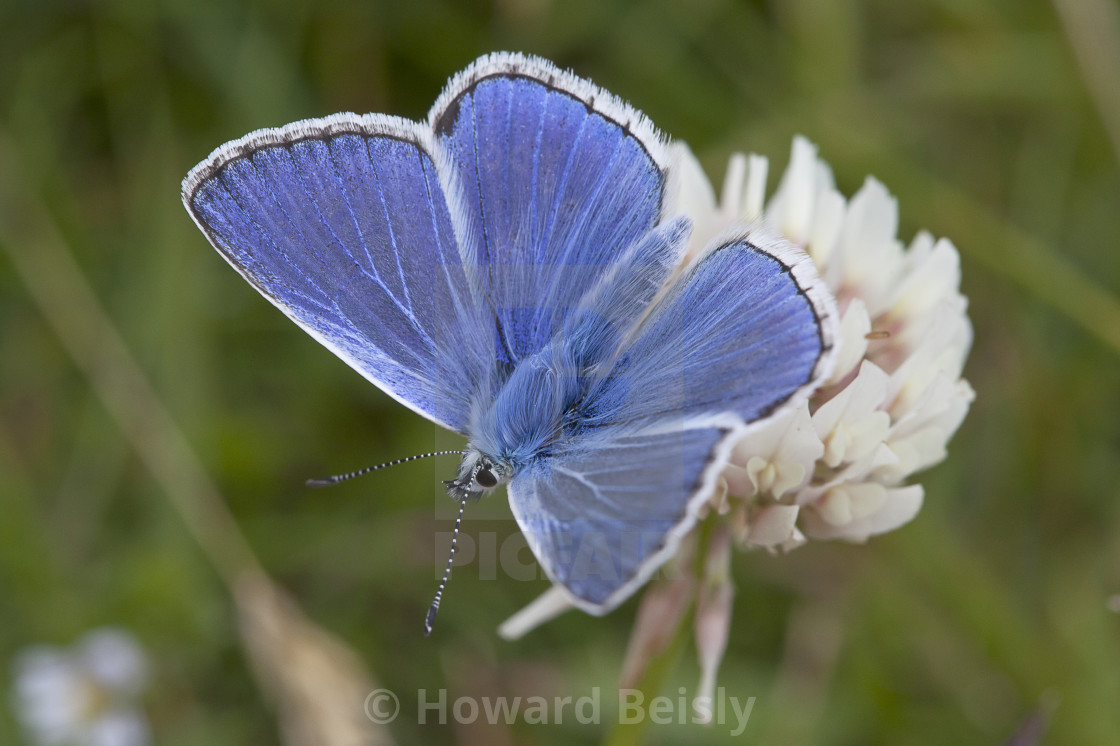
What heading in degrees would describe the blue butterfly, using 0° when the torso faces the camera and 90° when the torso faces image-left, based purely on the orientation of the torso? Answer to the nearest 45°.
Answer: approximately 45°
